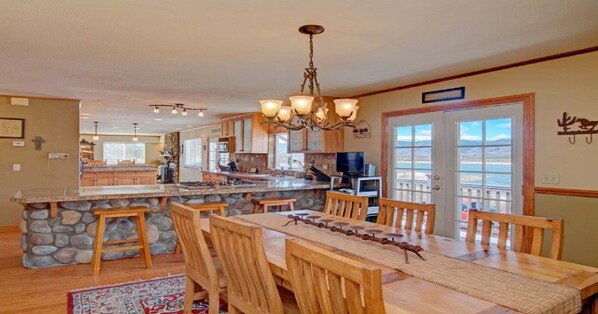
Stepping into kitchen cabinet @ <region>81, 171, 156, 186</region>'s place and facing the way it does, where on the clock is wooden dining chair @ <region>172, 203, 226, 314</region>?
The wooden dining chair is roughly at 12 o'clock from the kitchen cabinet.

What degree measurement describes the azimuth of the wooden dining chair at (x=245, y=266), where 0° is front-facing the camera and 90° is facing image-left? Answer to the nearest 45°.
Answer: approximately 225°

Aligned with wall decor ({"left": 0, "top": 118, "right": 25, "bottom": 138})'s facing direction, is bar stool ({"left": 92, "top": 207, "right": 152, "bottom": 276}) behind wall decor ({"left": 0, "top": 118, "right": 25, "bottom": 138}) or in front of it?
in front

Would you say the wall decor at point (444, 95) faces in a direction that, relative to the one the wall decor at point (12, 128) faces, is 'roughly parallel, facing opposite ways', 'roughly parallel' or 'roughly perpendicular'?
roughly perpendicular

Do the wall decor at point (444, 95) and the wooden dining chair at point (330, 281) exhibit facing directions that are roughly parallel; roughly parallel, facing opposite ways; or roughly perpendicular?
roughly parallel, facing opposite ways

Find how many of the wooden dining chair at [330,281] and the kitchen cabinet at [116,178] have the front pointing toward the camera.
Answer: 1

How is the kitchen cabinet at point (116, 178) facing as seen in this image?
toward the camera

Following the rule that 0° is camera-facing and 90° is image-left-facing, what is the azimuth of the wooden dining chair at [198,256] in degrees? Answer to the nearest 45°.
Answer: approximately 225°

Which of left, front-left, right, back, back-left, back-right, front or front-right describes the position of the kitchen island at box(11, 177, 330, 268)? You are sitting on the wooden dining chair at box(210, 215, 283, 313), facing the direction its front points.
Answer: left

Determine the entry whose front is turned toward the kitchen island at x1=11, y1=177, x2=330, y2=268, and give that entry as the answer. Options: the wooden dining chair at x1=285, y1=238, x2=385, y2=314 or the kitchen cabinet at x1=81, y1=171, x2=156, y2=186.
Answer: the kitchen cabinet

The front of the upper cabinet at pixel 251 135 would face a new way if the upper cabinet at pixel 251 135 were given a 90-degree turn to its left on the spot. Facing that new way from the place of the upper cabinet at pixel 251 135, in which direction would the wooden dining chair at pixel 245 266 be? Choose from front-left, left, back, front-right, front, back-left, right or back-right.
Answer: front-right

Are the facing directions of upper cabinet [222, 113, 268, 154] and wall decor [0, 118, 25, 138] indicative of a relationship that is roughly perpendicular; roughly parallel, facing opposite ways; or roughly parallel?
roughly perpendicular

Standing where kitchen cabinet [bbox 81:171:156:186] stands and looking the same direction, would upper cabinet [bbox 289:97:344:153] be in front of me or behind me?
in front

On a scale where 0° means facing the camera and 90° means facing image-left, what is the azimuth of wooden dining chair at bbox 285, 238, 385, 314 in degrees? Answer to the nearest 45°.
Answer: approximately 225°
